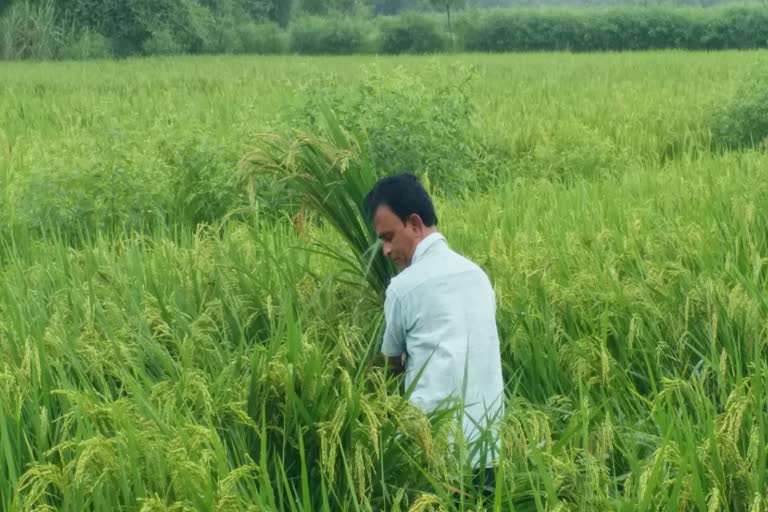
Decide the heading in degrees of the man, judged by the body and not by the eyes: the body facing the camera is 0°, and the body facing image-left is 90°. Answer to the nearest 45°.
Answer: approximately 135°

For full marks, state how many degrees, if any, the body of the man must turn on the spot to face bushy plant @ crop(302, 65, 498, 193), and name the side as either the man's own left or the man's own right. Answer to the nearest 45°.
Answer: approximately 45° to the man's own right

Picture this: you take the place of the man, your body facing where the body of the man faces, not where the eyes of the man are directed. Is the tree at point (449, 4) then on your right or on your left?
on your right

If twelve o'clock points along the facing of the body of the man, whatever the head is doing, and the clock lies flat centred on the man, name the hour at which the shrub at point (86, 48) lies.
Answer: The shrub is roughly at 1 o'clock from the man.

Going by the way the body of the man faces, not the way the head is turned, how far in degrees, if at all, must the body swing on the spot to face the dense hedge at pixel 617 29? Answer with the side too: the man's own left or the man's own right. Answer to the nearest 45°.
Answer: approximately 45° to the man's own right

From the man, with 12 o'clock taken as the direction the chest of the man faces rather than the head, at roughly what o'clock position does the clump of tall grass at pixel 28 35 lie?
The clump of tall grass is roughly at 1 o'clock from the man.

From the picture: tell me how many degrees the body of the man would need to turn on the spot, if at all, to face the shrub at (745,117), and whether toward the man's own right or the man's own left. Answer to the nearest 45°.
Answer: approximately 45° to the man's own right

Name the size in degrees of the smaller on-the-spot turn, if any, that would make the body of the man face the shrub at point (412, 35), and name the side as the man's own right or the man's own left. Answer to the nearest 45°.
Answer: approximately 45° to the man's own right

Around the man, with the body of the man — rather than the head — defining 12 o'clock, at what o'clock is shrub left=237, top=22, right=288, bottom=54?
The shrub is roughly at 1 o'clock from the man.

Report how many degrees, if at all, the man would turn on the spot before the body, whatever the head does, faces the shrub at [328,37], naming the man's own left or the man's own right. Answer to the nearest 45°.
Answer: approximately 45° to the man's own right

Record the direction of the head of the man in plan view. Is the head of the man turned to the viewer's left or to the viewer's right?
to the viewer's left
